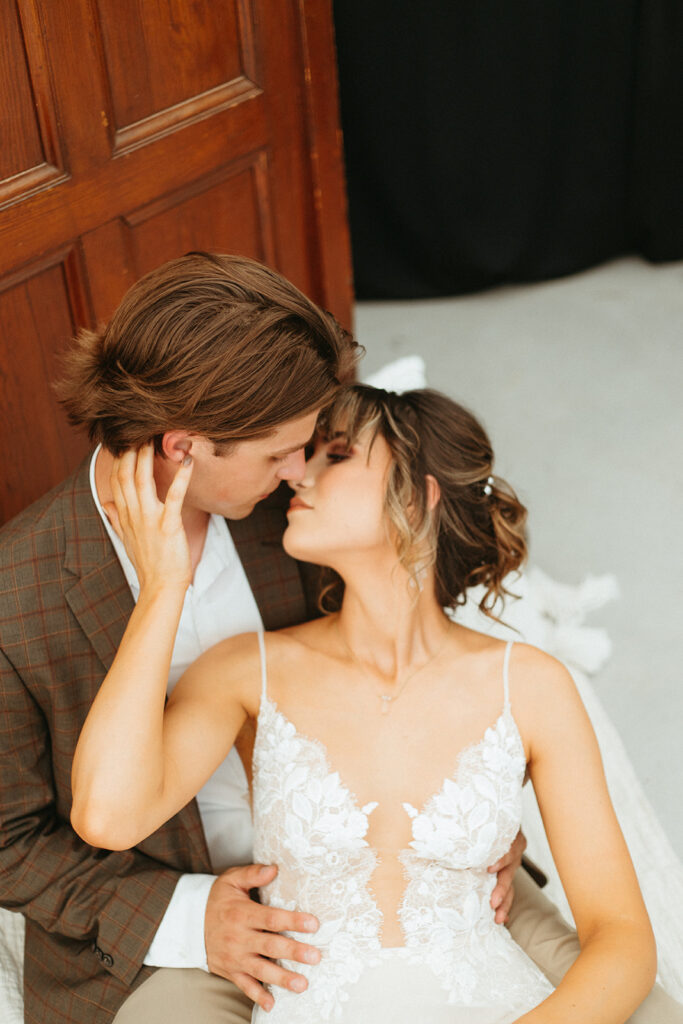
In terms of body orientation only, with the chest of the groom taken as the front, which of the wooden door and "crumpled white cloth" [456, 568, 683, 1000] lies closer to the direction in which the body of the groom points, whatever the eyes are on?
the crumpled white cloth

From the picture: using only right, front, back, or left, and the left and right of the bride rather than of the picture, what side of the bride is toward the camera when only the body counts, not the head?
front

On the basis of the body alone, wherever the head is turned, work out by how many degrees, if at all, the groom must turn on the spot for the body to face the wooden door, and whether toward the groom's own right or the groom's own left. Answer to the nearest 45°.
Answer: approximately 135° to the groom's own left

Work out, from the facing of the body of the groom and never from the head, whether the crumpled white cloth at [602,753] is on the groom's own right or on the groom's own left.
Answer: on the groom's own left

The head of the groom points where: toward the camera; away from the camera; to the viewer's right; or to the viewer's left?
to the viewer's right

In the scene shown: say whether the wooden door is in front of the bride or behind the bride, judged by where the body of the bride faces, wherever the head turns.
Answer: behind

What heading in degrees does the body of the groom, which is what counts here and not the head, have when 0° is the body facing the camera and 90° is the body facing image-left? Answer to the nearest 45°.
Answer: approximately 315°
